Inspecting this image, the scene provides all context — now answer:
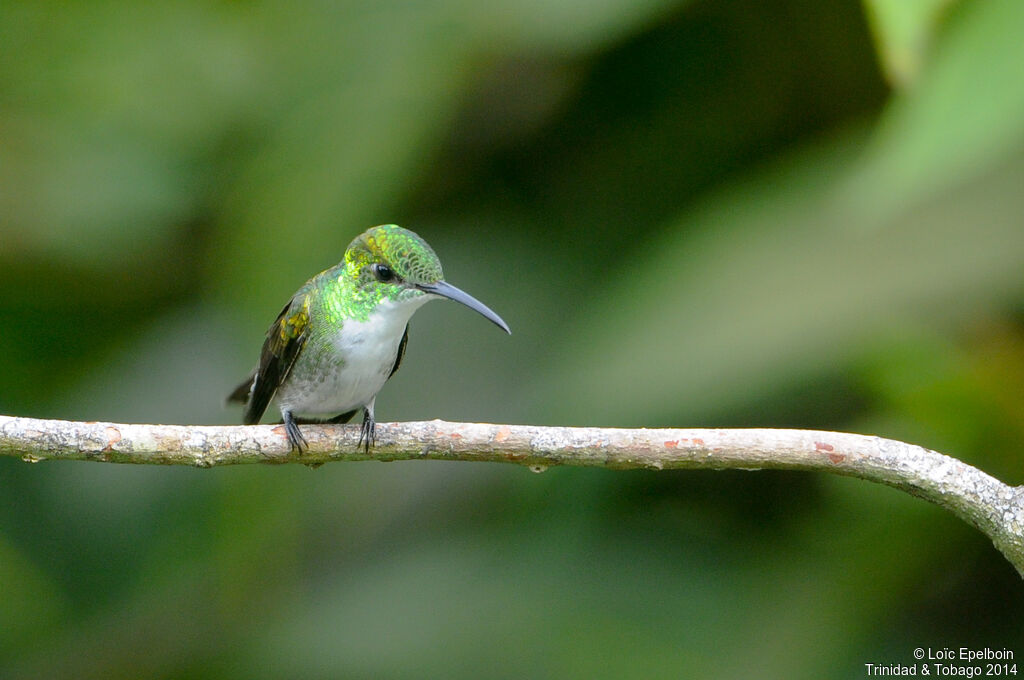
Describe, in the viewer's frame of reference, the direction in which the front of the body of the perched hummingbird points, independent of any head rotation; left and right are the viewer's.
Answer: facing the viewer and to the right of the viewer
